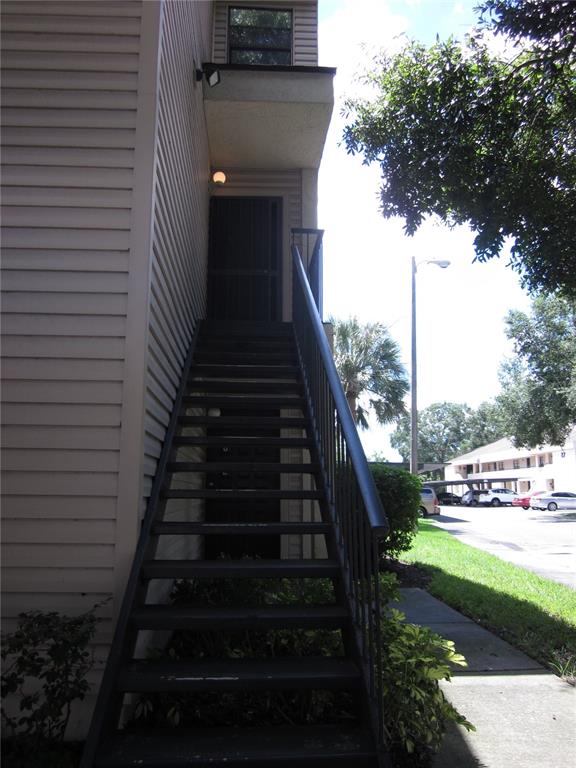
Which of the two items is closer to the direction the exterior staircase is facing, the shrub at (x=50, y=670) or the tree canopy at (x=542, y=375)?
the shrub

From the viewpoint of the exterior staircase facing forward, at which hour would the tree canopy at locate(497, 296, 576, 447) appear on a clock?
The tree canopy is roughly at 7 o'clock from the exterior staircase.

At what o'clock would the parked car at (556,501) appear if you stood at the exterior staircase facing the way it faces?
The parked car is roughly at 7 o'clock from the exterior staircase.

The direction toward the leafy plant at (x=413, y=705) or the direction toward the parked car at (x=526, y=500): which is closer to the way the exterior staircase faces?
the leafy plant

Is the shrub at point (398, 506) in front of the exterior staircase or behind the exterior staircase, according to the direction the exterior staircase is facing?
behind

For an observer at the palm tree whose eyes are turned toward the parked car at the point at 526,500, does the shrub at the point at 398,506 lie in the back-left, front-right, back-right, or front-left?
back-right

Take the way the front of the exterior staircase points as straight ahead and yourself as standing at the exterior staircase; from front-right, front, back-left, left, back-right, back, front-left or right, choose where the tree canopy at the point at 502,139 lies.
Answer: back-left

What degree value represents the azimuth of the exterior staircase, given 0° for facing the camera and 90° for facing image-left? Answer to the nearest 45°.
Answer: approximately 0°
